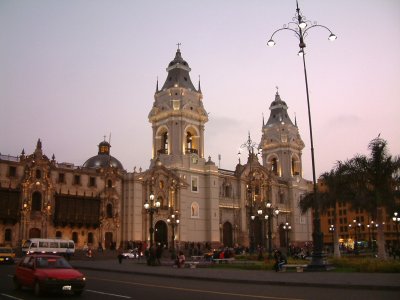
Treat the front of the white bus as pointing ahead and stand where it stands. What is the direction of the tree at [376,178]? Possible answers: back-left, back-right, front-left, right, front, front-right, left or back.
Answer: back-left

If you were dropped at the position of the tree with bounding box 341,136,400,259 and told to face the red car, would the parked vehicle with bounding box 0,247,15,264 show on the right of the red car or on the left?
right

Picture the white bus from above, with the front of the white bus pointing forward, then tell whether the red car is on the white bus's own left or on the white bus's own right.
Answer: on the white bus's own left

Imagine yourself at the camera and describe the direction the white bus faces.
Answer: facing to the left of the viewer

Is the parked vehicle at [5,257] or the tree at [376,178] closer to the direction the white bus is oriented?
the parked vehicle
